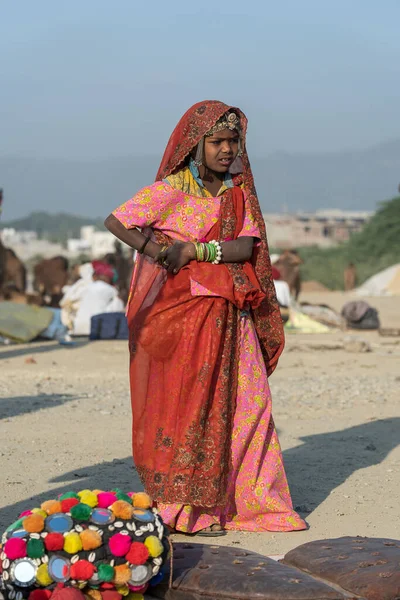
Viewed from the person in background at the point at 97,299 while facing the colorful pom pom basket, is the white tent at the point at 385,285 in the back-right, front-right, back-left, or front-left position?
back-left

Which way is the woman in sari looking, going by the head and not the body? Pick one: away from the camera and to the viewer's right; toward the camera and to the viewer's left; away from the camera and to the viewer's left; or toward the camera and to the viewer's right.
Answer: toward the camera and to the viewer's right
